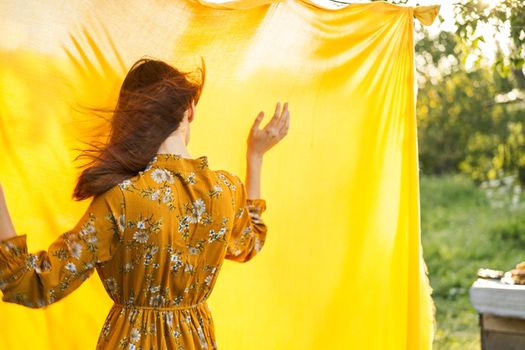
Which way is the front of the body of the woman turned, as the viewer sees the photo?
away from the camera

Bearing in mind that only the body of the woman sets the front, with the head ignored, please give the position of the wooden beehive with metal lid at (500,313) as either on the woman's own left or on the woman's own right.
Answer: on the woman's own right
